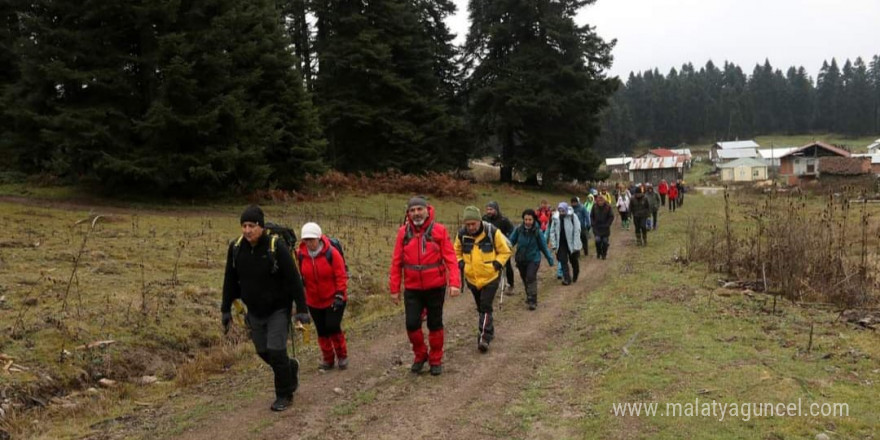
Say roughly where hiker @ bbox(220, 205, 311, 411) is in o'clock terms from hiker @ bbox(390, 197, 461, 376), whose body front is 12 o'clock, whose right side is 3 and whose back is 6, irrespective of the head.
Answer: hiker @ bbox(220, 205, 311, 411) is roughly at 2 o'clock from hiker @ bbox(390, 197, 461, 376).

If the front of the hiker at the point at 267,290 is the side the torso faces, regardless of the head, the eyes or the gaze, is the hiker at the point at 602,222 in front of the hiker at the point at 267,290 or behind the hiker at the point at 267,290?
behind

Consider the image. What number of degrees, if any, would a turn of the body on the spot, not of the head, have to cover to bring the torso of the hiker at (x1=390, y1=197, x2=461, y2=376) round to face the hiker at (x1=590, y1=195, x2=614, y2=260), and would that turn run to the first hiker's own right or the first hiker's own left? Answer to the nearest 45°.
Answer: approximately 135° to the first hiker's own left

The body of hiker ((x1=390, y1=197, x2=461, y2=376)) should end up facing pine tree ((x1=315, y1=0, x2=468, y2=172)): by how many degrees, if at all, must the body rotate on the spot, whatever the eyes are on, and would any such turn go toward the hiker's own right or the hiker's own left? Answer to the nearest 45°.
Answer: approximately 180°

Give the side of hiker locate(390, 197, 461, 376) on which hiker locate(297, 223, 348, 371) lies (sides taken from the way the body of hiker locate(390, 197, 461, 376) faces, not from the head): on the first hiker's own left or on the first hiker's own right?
on the first hiker's own right

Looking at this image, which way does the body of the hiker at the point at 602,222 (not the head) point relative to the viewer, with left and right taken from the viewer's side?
facing the viewer and to the left of the viewer
